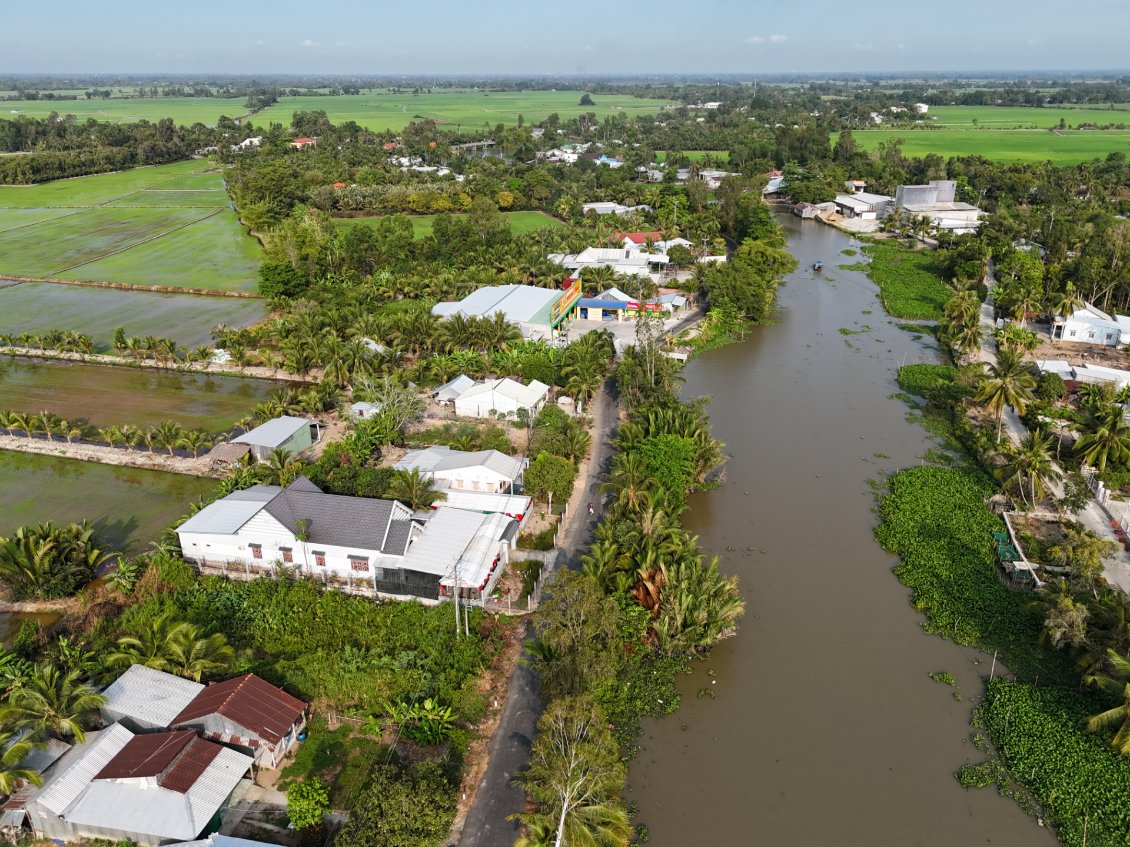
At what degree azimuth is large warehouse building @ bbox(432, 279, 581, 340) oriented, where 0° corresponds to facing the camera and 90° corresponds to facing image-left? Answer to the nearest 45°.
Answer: approximately 270°

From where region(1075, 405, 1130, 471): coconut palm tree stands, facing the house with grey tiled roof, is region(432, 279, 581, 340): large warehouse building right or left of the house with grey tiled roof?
right

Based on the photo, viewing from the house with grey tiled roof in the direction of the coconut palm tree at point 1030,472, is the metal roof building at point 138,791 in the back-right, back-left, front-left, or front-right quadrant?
back-right

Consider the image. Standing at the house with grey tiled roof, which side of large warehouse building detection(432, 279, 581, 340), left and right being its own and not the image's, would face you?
right

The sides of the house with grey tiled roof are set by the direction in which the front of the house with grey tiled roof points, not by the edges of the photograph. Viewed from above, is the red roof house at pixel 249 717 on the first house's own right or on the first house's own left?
on the first house's own right

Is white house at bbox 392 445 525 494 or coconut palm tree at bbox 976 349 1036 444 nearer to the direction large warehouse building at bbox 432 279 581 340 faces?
the coconut palm tree

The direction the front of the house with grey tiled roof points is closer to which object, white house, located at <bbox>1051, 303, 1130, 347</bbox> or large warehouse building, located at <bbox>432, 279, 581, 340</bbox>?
the white house

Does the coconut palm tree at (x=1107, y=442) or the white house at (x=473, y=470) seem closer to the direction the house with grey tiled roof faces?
the coconut palm tree

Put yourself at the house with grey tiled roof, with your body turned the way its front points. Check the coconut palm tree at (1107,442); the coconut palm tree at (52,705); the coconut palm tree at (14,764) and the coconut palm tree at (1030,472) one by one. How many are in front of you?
2

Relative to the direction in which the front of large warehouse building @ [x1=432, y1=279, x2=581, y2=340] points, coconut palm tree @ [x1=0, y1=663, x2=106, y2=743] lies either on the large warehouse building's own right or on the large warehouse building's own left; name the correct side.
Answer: on the large warehouse building's own right
